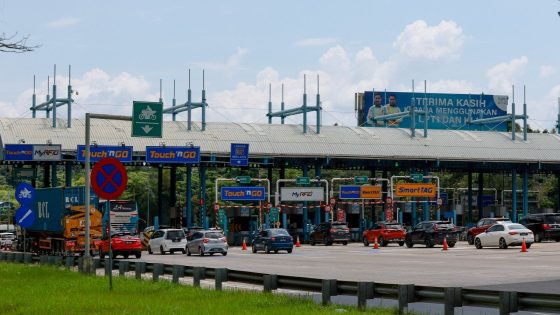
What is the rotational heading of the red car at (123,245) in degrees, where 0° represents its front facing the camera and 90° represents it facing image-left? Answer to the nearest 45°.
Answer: approximately 135°

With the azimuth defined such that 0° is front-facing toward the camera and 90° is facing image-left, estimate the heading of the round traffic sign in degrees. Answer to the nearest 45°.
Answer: approximately 0°

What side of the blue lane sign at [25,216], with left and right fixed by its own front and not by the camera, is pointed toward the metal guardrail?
front

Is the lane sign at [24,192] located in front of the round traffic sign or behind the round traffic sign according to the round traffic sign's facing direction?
behind

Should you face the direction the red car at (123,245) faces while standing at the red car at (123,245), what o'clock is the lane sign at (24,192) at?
The lane sign is roughly at 8 o'clock from the red car.

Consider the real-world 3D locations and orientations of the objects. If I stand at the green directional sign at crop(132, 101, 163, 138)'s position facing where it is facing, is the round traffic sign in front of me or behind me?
in front

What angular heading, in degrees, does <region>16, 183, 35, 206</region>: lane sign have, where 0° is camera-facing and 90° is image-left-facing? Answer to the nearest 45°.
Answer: approximately 0°
